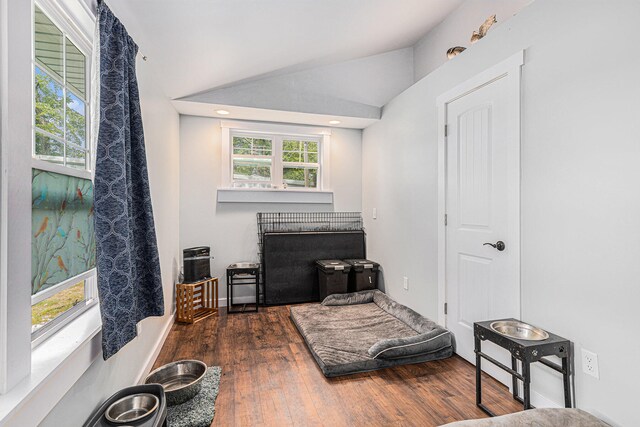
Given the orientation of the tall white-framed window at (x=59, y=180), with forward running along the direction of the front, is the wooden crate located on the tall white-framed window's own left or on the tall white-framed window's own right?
on the tall white-framed window's own left

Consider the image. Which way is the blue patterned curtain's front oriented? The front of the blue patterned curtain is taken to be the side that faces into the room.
to the viewer's right

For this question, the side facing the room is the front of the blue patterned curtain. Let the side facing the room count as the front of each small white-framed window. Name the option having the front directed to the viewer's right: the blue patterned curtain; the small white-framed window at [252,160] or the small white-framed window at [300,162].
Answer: the blue patterned curtain

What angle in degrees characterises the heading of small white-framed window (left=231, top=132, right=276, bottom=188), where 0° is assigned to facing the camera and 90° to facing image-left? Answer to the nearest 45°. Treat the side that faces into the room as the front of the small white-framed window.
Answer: approximately 0°

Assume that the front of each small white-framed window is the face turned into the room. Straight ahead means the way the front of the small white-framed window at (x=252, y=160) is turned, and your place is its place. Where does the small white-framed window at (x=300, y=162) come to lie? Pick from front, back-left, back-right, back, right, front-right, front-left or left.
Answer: left

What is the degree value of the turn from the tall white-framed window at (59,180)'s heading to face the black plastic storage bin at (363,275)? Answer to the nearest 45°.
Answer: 0° — it already faces it

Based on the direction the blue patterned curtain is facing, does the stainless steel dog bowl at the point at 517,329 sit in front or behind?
in front

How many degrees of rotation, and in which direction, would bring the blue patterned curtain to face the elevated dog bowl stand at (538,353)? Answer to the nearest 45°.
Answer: approximately 45° to its right

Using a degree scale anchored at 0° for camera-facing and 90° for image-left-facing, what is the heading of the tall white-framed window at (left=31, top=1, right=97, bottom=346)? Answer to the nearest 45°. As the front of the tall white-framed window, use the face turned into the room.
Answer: approximately 270°
